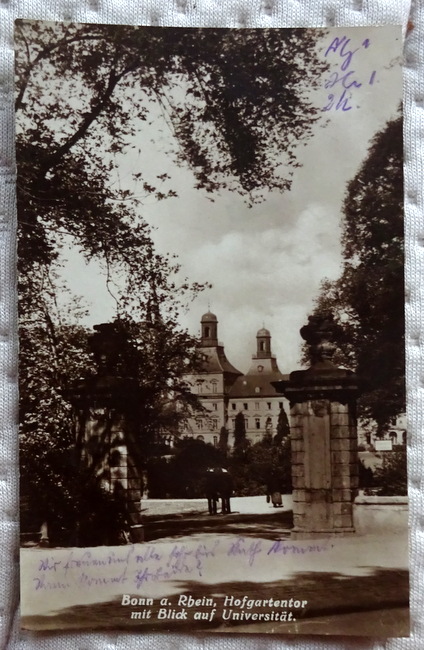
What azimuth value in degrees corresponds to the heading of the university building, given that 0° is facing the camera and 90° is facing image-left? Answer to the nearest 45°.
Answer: approximately 0°
